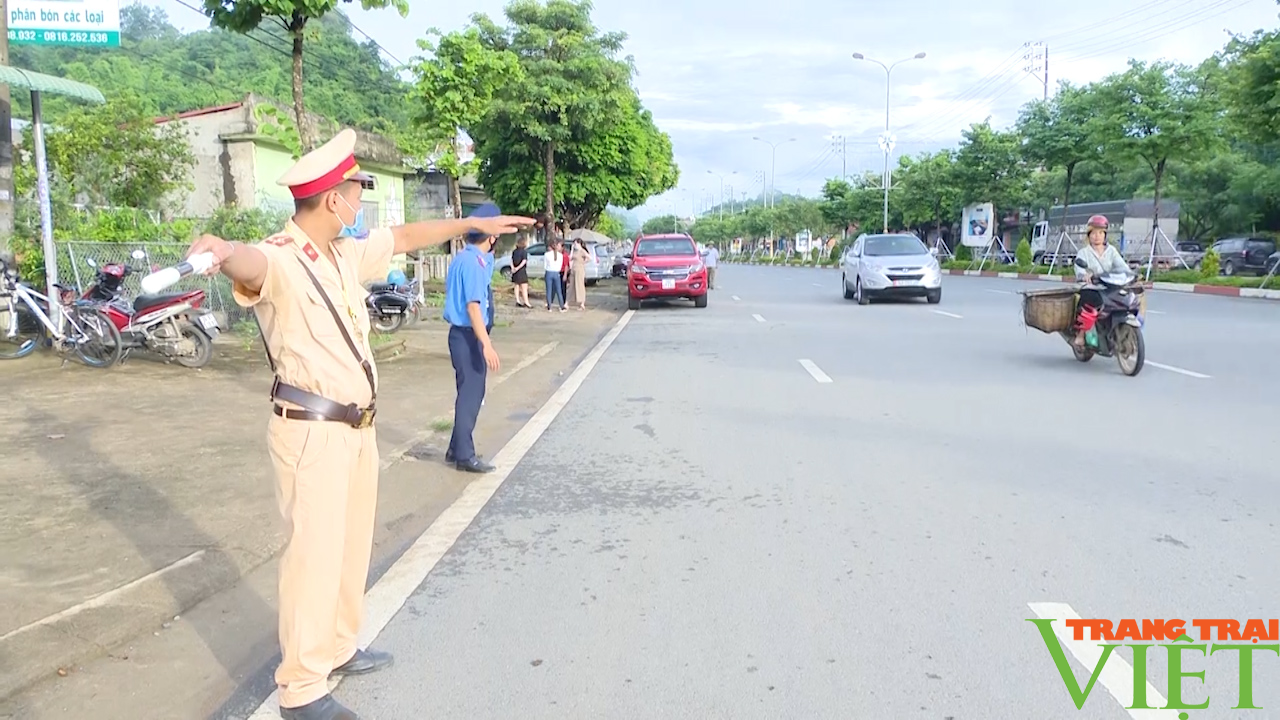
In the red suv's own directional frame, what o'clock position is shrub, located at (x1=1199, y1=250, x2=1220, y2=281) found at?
The shrub is roughly at 8 o'clock from the red suv.

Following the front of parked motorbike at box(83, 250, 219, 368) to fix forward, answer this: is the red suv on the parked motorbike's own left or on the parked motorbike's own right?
on the parked motorbike's own right

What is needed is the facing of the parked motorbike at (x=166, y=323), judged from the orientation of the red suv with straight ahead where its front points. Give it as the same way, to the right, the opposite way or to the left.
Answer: to the right

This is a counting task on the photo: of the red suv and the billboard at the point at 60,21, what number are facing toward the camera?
2

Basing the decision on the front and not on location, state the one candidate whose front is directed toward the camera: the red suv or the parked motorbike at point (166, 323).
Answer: the red suv

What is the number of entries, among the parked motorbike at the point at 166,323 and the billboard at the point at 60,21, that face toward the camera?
1

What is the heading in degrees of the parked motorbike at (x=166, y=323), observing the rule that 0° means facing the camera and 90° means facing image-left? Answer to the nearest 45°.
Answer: approximately 135°

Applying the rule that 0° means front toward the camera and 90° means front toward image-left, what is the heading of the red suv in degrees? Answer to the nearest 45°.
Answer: approximately 0°

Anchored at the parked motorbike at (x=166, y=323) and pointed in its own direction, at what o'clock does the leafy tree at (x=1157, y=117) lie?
The leafy tree is roughly at 4 o'clock from the parked motorbike.

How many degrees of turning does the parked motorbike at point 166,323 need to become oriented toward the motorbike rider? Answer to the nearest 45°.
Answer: approximately 180°

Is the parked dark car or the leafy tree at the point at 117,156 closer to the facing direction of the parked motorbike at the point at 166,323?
the leafy tree

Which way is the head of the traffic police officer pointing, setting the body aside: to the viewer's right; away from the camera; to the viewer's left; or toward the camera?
to the viewer's right

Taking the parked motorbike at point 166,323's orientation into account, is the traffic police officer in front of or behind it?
behind

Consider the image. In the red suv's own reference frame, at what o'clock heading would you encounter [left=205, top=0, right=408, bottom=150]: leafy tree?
The leafy tree is roughly at 1 o'clock from the red suv.

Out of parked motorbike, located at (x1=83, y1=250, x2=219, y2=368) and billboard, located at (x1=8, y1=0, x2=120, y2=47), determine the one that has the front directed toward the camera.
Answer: the billboard

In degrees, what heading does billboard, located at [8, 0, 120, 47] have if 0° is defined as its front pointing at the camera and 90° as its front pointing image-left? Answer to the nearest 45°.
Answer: approximately 0°

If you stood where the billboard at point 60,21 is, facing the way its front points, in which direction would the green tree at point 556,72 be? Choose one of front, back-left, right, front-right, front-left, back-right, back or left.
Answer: back-left

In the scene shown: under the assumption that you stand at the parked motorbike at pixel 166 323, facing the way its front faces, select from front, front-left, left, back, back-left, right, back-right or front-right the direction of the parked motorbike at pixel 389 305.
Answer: right
